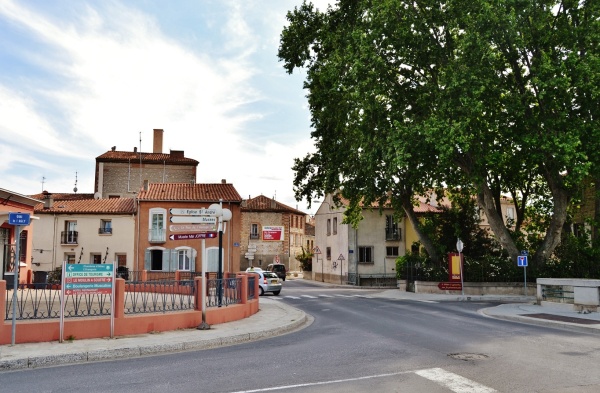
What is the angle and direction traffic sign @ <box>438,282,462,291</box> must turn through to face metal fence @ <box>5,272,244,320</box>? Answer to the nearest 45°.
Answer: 0° — it already faces it

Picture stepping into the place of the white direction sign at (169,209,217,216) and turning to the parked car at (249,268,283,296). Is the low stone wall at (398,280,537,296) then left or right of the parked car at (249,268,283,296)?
right

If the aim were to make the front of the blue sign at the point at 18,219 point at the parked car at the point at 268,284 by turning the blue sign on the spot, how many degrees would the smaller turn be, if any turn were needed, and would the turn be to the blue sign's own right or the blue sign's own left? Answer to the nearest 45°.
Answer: approximately 135° to the blue sign's own left

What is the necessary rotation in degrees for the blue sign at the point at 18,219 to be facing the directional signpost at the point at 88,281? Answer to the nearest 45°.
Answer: approximately 90° to its left

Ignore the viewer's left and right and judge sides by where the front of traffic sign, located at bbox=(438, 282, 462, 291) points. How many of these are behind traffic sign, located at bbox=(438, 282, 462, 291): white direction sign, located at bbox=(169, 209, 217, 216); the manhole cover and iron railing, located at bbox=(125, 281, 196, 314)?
0

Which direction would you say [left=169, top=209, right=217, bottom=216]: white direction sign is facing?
toward the camera

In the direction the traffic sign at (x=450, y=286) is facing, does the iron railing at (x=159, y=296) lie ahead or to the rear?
ahead

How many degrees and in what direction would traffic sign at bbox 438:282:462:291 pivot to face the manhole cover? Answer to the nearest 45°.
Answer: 0° — it already faces it

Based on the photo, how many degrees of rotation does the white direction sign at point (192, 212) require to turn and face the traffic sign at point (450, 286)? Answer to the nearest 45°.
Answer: approximately 135° to its left

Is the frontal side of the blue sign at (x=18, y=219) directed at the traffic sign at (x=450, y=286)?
no

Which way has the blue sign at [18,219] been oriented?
toward the camera
